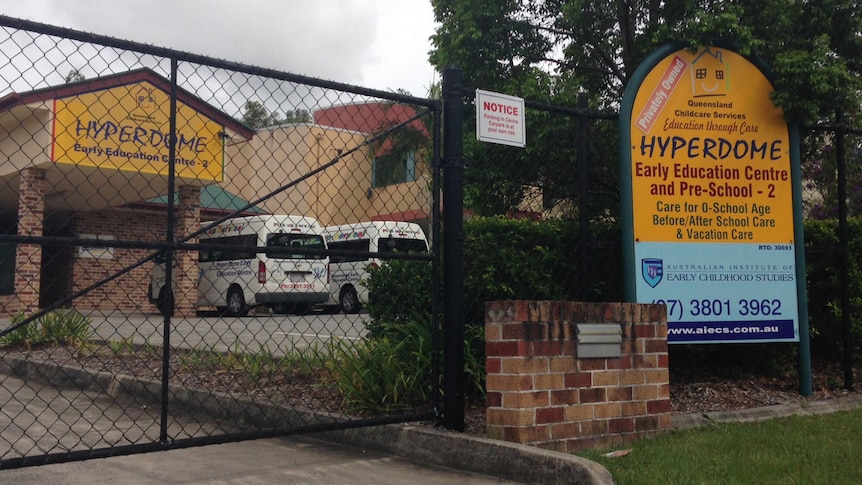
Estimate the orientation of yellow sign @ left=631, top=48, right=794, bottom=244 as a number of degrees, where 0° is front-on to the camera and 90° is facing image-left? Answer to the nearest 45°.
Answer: approximately 0°

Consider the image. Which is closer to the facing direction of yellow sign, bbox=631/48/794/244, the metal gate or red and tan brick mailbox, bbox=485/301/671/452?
the red and tan brick mailbox

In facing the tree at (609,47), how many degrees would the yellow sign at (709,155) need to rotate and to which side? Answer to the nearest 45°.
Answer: approximately 135° to its right

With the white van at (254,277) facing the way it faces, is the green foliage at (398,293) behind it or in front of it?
behind

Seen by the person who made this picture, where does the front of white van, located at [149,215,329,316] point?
facing away from the viewer and to the left of the viewer

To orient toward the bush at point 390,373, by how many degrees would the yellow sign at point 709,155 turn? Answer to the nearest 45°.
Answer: approximately 45° to its right

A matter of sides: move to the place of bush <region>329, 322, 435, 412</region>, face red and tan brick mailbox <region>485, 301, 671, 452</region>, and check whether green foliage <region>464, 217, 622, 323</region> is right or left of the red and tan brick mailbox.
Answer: left

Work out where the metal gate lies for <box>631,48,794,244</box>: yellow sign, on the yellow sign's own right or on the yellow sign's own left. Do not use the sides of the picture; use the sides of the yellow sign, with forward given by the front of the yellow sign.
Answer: on the yellow sign's own right

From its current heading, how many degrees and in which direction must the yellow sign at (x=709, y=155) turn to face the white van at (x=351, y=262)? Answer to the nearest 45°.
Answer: approximately 135° to its right

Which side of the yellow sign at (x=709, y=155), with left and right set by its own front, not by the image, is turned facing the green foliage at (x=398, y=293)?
right
